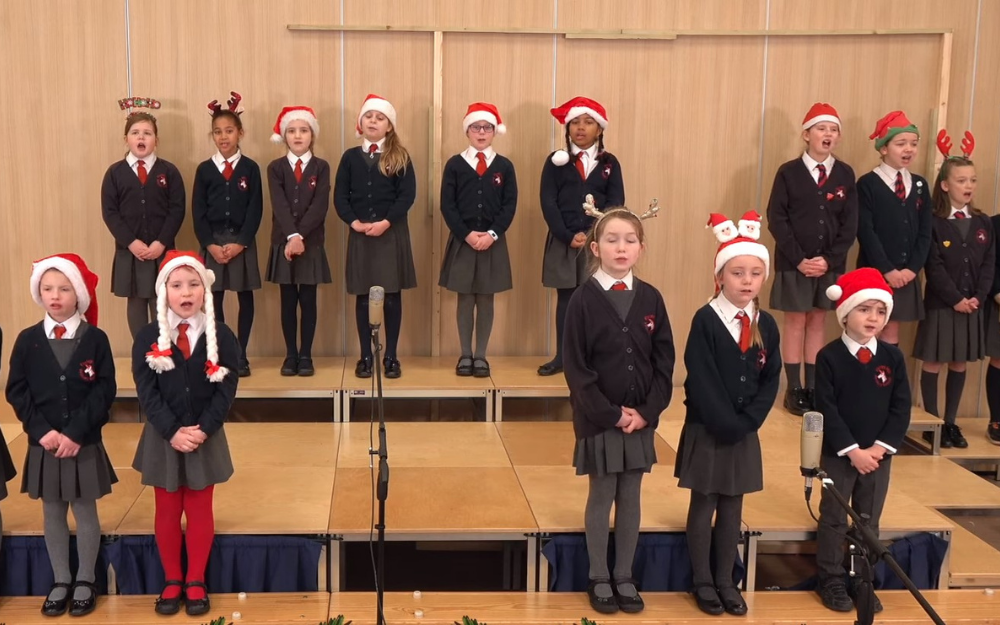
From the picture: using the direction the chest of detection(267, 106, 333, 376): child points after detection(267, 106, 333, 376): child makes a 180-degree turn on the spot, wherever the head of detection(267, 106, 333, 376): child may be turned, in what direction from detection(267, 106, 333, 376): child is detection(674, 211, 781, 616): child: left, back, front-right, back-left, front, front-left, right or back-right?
back-right

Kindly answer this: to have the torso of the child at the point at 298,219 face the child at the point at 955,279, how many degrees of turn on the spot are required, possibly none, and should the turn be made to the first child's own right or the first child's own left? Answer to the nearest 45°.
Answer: approximately 90° to the first child's own left

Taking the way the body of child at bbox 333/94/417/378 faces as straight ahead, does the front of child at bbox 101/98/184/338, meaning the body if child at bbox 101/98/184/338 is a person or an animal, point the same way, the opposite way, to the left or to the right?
the same way

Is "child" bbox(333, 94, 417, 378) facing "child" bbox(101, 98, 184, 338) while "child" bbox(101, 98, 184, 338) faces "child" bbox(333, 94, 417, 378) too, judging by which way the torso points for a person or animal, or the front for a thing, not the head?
no

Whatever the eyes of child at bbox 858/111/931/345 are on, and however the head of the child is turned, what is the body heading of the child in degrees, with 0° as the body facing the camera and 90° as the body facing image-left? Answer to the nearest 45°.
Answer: approximately 315°

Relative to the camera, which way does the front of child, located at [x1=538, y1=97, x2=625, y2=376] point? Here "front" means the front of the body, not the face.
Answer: toward the camera

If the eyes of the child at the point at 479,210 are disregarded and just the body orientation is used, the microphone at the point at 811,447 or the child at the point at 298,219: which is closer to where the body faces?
the microphone

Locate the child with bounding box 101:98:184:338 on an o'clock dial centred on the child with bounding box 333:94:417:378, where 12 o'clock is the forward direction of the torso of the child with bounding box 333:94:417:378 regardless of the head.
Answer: the child with bounding box 101:98:184:338 is roughly at 3 o'clock from the child with bounding box 333:94:417:378.

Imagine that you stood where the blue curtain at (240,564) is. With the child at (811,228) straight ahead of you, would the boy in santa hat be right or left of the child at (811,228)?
right

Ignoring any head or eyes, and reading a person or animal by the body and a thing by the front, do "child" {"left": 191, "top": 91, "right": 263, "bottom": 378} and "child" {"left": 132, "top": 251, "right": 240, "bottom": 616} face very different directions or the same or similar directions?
same or similar directions

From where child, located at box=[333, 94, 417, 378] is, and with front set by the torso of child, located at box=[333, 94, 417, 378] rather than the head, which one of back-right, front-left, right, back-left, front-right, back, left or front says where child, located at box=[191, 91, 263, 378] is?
right

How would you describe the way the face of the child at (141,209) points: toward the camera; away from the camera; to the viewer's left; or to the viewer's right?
toward the camera

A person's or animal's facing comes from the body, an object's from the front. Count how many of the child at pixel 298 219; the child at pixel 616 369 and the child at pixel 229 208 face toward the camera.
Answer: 3

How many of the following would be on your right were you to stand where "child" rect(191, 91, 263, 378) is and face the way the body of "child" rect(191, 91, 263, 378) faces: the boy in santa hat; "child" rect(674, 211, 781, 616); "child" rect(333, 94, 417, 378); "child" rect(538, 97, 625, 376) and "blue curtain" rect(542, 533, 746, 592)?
0

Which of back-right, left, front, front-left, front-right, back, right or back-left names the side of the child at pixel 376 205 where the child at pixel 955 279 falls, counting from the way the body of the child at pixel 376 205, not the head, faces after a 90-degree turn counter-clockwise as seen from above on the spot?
front

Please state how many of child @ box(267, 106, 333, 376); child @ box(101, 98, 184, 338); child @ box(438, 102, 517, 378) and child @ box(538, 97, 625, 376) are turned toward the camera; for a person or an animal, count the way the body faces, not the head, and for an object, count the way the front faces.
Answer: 4

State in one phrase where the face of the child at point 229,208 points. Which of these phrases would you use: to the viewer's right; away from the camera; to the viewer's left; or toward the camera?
toward the camera

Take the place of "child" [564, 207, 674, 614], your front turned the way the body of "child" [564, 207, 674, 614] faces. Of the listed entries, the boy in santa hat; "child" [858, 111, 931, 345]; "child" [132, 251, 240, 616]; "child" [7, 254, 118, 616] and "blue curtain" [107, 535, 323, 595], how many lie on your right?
3

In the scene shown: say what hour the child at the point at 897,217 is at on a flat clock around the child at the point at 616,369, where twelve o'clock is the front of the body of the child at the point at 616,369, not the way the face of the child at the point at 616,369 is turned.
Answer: the child at the point at 897,217 is roughly at 7 o'clock from the child at the point at 616,369.

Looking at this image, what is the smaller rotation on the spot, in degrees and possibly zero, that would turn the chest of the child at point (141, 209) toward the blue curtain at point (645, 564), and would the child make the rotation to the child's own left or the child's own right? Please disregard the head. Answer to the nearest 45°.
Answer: approximately 45° to the child's own left
